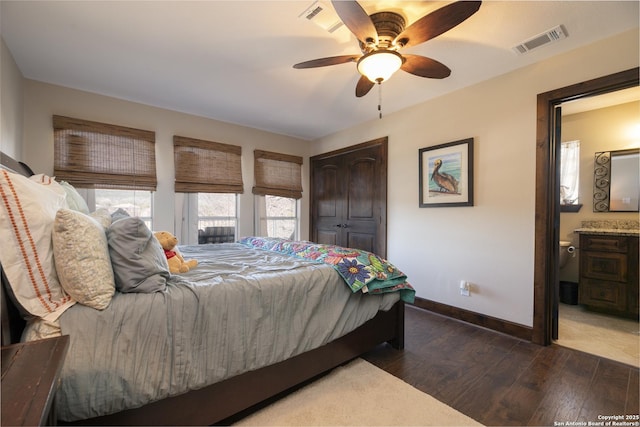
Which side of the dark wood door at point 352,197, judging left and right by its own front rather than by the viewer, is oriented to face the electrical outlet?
left

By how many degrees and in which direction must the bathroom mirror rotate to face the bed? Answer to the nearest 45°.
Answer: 0° — it already faces it

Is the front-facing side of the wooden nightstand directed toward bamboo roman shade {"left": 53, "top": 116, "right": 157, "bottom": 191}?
no

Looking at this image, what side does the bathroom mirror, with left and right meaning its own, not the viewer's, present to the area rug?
front

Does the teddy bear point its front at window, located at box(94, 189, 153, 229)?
no

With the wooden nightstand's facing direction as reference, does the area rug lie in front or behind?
in front

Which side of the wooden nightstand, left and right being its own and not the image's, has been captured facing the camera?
right

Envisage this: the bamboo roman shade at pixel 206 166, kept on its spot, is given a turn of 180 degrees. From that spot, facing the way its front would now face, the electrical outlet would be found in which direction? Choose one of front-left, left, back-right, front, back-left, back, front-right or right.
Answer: back

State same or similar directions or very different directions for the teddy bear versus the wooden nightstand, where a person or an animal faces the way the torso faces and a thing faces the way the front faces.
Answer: same or similar directions

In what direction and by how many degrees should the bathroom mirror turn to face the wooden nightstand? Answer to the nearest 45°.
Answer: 0° — it already faces it

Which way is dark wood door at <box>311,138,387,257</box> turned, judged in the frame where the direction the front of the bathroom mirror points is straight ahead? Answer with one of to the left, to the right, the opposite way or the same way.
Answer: the same way

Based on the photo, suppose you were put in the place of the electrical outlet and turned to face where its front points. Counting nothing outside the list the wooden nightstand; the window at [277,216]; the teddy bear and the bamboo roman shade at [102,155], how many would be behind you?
0

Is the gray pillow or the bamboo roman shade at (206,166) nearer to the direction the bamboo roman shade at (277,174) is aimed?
the gray pillow

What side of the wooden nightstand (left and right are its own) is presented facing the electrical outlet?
front

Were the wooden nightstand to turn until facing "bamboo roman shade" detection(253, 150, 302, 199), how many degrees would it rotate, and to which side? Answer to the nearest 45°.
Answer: approximately 45° to its left

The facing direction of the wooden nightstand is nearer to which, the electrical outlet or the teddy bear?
the electrical outlet
